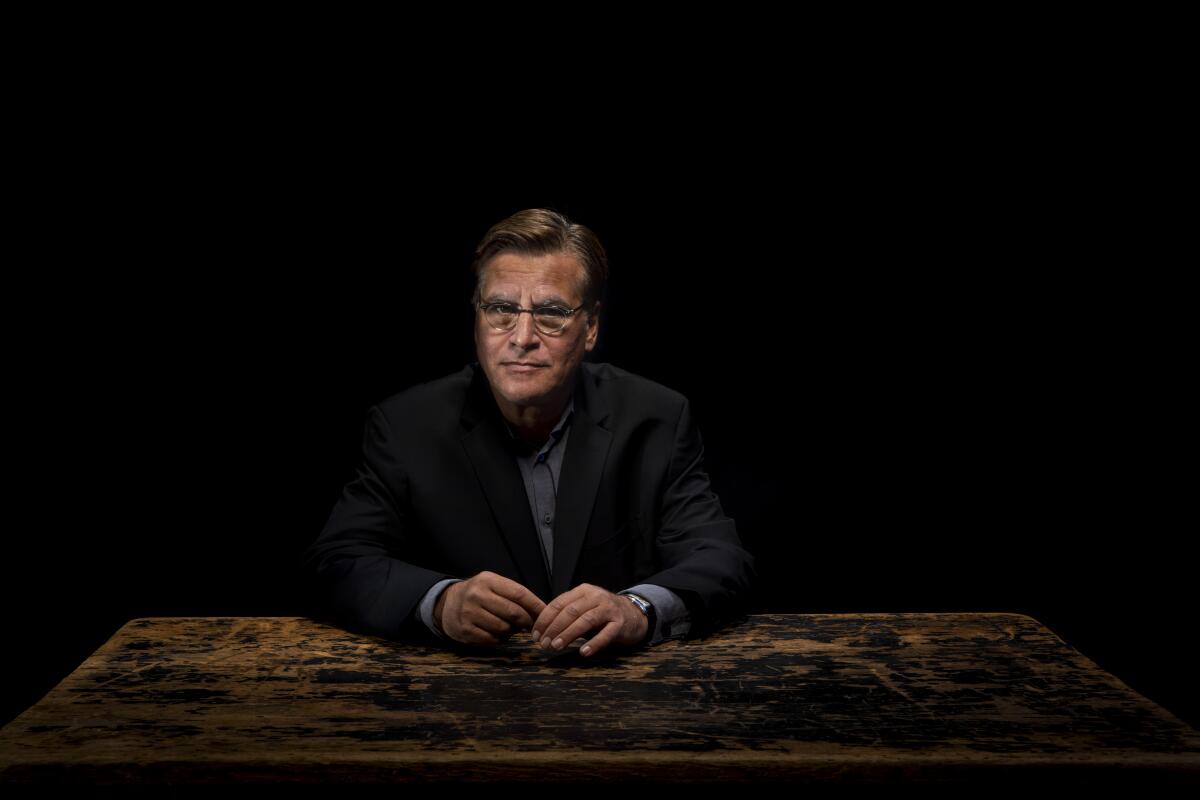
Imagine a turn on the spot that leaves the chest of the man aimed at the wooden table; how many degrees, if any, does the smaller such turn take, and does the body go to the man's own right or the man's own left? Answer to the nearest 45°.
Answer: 0° — they already face it

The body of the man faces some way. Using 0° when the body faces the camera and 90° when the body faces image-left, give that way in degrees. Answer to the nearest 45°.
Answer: approximately 0°
